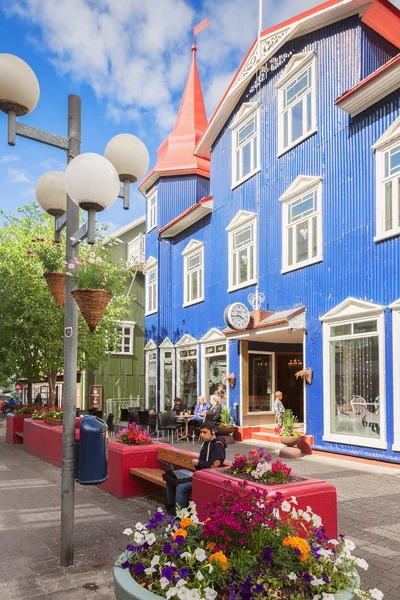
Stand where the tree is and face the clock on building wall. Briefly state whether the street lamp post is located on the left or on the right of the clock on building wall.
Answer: right

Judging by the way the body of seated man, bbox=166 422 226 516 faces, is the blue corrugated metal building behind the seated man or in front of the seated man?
behind

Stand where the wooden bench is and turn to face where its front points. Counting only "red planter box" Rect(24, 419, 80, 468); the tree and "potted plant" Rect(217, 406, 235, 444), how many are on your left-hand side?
0

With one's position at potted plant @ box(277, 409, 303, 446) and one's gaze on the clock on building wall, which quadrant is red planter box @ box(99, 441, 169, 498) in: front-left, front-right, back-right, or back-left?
back-left

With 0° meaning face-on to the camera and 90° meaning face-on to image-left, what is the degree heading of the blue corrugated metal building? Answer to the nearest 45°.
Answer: approximately 45°

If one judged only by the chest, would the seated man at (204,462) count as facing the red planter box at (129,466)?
no

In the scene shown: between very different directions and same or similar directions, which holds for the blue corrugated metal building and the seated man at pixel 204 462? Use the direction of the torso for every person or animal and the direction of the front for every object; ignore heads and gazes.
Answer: same or similar directions

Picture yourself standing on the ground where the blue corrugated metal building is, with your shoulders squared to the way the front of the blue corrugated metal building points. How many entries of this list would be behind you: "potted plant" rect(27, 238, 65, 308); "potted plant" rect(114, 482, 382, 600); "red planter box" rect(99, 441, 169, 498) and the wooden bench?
0

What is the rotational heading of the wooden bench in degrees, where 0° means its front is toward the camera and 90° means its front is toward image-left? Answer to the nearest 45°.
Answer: approximately 45°

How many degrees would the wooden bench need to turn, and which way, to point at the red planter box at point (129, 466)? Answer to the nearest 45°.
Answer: approximately 90° to its right

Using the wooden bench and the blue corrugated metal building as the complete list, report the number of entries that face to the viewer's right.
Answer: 0

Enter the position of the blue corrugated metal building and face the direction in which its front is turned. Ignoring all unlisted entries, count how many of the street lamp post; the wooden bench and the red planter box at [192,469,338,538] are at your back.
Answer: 0

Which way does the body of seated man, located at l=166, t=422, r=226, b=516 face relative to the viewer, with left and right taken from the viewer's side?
facing the viewer and to the left of the viewer
